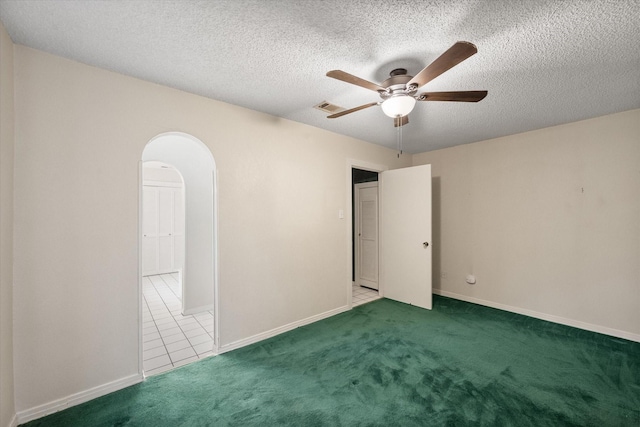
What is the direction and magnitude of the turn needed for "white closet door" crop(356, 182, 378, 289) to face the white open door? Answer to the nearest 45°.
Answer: approximately 90° to its left

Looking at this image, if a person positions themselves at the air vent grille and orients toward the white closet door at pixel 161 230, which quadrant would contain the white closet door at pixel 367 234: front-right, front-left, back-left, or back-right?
front-right

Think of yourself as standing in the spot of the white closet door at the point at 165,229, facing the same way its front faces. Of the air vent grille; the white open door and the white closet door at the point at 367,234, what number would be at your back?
0

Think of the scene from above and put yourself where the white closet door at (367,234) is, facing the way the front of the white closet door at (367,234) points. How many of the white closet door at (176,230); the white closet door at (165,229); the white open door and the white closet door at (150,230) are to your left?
1

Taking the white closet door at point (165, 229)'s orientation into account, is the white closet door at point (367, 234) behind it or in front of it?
in front

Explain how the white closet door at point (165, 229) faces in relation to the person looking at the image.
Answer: facing the viewer

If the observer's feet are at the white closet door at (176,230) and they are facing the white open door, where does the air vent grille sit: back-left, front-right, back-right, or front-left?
front-right

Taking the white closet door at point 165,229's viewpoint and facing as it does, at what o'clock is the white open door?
The white open door is roughly at 11 o'clock from the white closet door.

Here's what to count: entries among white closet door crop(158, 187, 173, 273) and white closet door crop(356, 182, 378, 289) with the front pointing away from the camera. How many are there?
0

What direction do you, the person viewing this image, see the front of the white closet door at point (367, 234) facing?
facing the viewer and to the left of the viewer

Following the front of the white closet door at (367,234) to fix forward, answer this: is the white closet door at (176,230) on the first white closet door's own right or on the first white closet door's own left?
on the first white closet door's own right

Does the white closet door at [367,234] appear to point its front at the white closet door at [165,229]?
no
